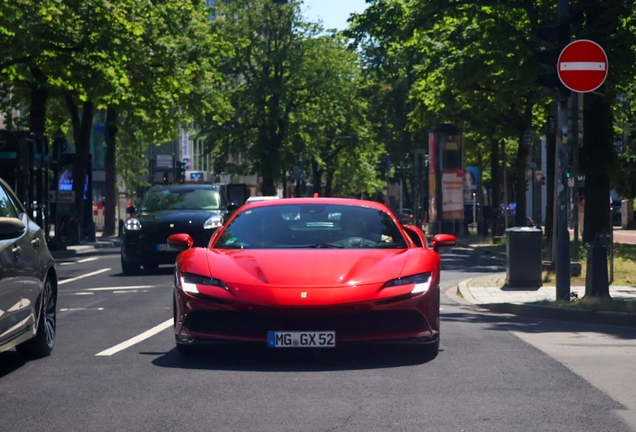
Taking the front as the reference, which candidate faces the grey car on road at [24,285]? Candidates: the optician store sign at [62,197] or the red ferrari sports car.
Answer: the optician store sign

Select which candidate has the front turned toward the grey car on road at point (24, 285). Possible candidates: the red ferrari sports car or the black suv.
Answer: the black suv

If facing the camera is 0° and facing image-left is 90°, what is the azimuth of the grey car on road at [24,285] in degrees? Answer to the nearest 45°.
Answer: approximately 45°

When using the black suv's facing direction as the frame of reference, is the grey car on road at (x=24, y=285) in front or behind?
in front

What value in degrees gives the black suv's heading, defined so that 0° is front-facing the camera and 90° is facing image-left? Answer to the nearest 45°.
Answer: approximately 0°

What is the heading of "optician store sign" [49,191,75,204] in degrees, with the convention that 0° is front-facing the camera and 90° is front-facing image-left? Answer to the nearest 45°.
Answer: approximately 0°

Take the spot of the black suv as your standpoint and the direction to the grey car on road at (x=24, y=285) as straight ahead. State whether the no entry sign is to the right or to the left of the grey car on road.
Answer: left

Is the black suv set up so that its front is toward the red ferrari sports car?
yes

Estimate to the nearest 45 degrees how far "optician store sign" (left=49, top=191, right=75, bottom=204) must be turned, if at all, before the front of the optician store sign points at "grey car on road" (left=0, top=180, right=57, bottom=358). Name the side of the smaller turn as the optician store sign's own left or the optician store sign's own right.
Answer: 0° — it already faces it
